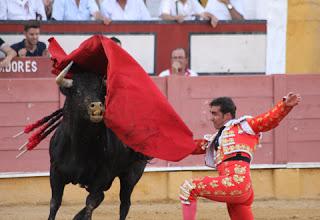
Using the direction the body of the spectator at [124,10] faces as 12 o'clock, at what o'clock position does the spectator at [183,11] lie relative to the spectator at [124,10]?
the spectator at [183,11] is roughly at 9 o'clock from the spectator at [124,10].

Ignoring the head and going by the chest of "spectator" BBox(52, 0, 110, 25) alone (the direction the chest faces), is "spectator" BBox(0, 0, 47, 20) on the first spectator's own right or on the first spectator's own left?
on the first spectator's own right

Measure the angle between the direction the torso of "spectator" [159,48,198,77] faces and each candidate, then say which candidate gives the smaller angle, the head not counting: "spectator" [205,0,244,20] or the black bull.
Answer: the black bull

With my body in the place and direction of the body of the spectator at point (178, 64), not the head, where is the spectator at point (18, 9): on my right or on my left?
on my right
